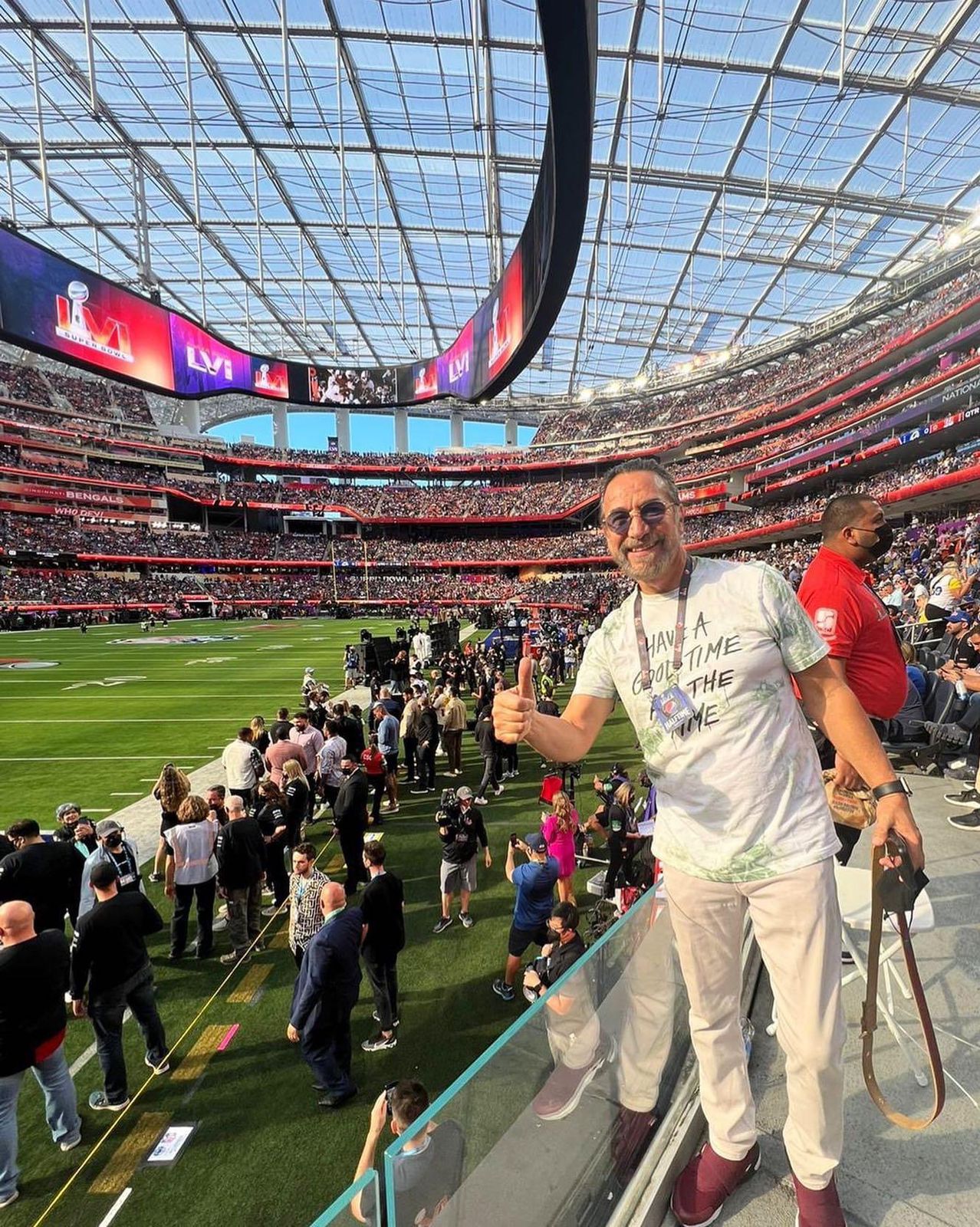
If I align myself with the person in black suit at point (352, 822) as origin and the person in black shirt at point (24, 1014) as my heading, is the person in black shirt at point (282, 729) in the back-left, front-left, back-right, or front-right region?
back-right

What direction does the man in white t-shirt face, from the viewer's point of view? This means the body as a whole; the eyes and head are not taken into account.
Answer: toward the camera

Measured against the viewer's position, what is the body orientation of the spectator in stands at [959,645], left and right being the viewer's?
facing the viewer and to the left of the viewer

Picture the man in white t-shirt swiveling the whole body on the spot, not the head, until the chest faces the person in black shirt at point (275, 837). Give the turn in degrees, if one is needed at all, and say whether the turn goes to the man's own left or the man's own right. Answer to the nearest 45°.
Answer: approximately 135° to the man's own right

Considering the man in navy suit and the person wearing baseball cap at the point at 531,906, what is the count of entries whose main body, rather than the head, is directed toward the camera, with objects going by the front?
0

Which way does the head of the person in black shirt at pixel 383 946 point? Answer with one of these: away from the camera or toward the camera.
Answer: away from the camera

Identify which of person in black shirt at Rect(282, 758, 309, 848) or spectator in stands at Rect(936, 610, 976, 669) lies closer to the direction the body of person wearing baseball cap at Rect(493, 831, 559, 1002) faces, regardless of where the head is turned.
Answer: the person in black shirt

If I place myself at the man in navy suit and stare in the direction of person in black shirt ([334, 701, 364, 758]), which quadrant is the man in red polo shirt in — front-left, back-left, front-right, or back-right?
back-right

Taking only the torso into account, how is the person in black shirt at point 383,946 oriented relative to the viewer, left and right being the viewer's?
facing away from the viewer and to the left of the viewer

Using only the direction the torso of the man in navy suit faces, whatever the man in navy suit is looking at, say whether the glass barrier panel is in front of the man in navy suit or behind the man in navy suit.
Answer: behind

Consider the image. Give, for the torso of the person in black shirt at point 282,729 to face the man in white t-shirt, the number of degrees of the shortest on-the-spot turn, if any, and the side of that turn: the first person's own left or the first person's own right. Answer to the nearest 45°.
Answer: approximately 180°

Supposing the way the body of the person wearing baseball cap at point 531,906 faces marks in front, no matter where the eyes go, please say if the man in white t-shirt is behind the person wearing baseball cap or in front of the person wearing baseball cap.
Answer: behind

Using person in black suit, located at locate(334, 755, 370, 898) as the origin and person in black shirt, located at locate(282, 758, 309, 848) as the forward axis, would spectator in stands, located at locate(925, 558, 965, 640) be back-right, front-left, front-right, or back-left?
back-right

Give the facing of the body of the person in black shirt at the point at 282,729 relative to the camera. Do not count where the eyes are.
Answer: away from the camera
